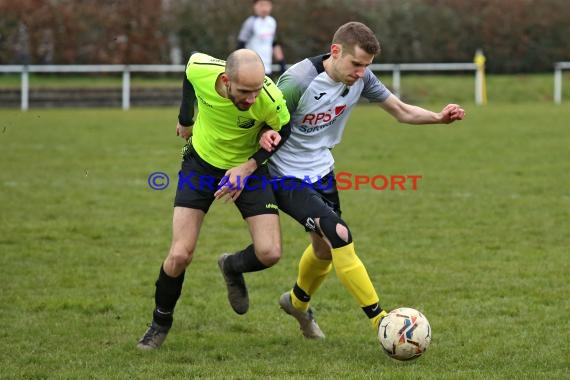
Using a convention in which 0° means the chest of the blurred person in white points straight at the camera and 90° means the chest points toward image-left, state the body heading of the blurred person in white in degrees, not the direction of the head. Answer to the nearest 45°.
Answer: approximately 0°

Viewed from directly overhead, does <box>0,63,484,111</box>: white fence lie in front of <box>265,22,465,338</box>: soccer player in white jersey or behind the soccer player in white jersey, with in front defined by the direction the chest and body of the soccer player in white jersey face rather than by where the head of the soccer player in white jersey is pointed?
behind

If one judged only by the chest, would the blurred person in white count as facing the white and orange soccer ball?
yes

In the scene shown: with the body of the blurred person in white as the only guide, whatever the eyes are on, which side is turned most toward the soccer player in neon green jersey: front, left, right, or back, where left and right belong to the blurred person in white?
front

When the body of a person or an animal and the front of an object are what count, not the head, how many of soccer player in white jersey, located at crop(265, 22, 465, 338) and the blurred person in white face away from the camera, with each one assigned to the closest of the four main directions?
0

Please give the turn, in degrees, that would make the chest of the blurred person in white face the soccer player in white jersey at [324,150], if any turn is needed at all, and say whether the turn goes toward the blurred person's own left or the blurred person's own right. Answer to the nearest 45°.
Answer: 0° — they already face them

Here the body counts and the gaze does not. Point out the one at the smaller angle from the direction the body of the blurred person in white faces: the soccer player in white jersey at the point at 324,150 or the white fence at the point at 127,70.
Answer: the soccer player in white jersey
